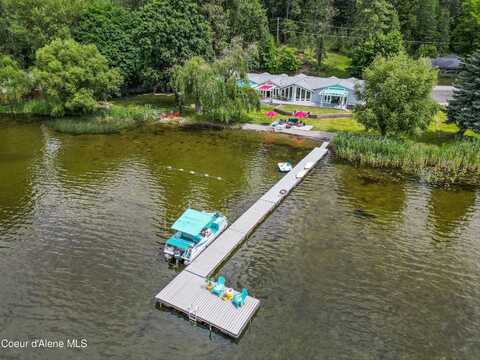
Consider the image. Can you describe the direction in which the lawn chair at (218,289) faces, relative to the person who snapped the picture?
facing the viewer and to the left of the viewer

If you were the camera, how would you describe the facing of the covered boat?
facing away from the viewer and to the right of the viewer

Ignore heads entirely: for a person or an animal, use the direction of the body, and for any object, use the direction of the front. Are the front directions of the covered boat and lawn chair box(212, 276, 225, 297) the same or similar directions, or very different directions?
very different directions

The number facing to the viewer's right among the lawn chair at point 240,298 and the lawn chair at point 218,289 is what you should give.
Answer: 0

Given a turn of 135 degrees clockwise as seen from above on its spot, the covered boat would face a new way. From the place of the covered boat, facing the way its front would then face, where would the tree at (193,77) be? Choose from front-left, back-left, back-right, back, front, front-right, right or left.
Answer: back

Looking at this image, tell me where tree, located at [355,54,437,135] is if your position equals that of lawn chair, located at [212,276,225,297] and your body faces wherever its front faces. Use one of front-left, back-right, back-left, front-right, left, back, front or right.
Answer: back

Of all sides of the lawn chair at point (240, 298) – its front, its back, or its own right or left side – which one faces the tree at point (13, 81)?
right

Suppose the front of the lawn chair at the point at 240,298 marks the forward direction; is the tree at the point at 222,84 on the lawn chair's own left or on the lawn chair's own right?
on the lawn chair's own right

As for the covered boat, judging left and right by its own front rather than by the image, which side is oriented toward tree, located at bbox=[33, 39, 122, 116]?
left

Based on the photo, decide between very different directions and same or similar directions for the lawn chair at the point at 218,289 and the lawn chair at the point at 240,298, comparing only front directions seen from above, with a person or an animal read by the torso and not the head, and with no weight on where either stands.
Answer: same or similar directions
